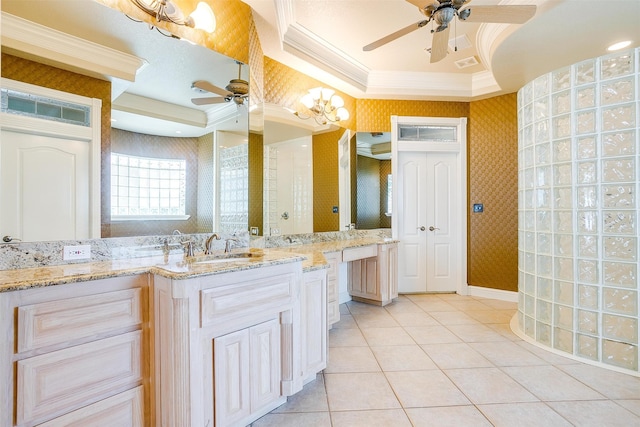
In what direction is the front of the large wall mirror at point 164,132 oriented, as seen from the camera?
facing the viewer and to the right of the viewer

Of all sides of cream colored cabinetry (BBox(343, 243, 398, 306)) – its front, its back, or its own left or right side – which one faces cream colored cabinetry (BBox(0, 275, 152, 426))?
front

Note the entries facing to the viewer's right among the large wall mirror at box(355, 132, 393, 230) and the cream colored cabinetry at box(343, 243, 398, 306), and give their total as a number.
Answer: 0

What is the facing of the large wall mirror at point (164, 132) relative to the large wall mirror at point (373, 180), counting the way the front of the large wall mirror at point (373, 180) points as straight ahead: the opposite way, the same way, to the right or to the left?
to the left

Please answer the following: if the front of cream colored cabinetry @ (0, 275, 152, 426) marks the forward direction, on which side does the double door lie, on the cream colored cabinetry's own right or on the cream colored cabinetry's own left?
on the cream colored cabinetry's own left

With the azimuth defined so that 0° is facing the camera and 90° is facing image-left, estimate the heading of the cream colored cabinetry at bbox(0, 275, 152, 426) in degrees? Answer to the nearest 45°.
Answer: approximately 315°

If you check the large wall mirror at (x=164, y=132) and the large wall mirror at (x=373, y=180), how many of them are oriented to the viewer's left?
0

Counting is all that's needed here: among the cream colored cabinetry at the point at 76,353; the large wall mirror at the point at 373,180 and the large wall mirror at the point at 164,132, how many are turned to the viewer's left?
0

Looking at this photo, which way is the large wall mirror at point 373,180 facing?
toward the camera

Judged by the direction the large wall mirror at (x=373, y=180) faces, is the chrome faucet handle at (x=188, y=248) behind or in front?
in front

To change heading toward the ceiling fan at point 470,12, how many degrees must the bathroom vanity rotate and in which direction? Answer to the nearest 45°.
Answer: approximately 45° to its left

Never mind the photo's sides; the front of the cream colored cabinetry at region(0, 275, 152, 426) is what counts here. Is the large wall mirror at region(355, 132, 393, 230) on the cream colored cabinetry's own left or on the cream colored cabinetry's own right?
on the cream colored cabinetry's own left

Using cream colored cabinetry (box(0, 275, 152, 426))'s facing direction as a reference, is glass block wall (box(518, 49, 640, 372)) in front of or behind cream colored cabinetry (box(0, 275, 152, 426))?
in front

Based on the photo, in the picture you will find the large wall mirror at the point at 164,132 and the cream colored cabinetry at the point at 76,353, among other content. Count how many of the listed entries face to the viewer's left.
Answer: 0
